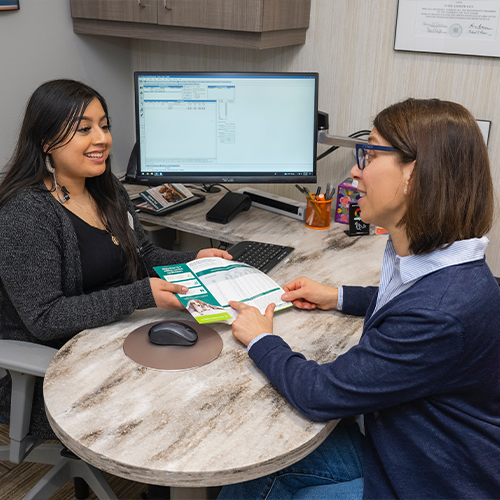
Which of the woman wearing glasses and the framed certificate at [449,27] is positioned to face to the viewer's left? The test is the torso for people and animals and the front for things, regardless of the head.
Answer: the woman wearing glasses

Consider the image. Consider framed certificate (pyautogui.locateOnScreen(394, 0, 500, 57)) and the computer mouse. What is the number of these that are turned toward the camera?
1

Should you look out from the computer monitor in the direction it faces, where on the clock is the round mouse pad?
The round mouse pad is roughly at 12 o'clock from the computer monitor.

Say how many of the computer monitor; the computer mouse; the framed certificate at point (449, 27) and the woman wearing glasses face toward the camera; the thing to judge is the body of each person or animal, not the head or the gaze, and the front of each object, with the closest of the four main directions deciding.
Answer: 2

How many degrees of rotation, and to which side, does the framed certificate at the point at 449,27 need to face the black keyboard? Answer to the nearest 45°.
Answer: approximately 45° to its right

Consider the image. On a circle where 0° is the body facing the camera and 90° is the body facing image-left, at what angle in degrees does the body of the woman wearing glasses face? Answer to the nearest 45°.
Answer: approximately 90°

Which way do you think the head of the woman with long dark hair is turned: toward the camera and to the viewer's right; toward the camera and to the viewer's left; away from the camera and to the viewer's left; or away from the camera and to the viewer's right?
toward the camera and to the viewer's right
